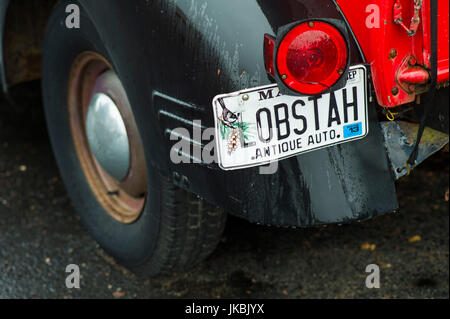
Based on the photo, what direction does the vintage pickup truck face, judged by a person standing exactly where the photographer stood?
facing away from the viewer and to the left of the viewer
